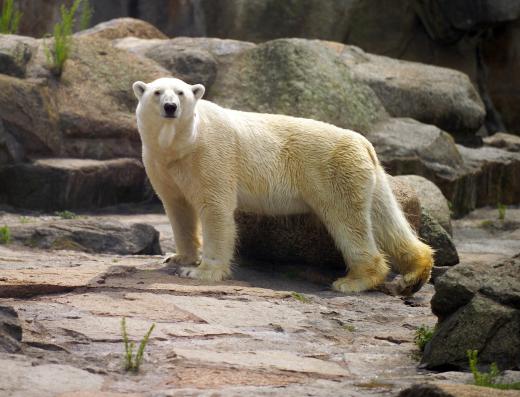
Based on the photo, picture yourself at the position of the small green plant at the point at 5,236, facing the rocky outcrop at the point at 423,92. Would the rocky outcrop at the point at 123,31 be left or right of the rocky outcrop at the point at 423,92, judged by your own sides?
left

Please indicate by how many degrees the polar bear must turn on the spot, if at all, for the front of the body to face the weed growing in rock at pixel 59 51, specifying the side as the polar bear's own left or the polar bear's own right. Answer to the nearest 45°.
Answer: approximately 45° to the polar bear's own right

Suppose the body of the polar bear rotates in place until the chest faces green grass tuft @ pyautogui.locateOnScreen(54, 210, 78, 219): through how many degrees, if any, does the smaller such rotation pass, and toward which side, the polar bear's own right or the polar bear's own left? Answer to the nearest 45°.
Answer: approximately 45° to the polar bear's own right

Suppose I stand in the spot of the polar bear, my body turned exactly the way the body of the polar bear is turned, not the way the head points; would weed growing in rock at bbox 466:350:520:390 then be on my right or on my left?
on my left

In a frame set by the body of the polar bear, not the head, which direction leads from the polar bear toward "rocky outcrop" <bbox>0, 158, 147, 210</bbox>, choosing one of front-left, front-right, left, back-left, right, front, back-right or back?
front-right

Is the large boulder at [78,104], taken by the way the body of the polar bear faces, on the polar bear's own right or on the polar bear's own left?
on the polar bear's own right

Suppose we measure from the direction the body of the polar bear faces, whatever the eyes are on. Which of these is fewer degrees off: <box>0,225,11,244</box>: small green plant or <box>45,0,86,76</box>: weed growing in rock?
the small green plant

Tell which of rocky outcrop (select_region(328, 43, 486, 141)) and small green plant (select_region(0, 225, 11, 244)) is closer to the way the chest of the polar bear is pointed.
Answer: the small green plant

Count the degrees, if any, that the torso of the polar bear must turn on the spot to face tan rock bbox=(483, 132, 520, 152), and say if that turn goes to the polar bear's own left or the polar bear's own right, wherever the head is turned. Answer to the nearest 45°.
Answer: approximately 135° to the polar bear's own right

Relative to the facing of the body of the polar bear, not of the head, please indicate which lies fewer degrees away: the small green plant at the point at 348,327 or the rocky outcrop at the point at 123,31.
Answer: the rocky outcrop

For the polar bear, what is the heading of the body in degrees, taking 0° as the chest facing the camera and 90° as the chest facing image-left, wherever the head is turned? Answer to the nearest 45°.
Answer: approximately 90°

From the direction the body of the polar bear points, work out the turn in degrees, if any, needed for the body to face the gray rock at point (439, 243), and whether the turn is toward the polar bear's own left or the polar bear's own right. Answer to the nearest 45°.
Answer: approximately 135° to the polar bear's own right

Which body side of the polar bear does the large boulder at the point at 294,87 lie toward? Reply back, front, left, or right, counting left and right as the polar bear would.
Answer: right

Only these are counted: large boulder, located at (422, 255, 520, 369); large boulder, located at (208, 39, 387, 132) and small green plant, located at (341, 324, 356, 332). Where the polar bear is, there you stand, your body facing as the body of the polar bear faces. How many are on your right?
1

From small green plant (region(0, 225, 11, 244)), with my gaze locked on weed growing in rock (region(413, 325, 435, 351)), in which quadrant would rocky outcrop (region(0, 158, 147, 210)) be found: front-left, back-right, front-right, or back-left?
back-left

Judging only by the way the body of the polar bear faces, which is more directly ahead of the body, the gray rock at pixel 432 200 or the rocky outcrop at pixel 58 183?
the rocky outcrop
